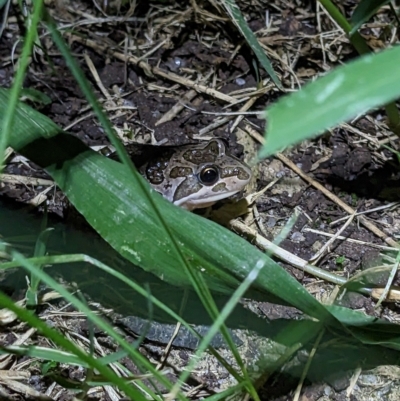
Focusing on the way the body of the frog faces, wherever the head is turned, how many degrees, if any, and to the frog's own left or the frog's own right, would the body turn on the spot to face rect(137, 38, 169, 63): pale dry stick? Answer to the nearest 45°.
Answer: approximately 90° to the frog's own left

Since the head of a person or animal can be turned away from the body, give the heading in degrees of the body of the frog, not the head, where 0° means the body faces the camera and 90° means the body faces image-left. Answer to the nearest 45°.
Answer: approximately 270°

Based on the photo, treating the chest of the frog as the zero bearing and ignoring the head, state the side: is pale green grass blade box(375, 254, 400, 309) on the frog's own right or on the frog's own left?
on the frog's own right

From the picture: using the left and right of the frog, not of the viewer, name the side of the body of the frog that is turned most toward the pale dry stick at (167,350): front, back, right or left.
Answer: right
